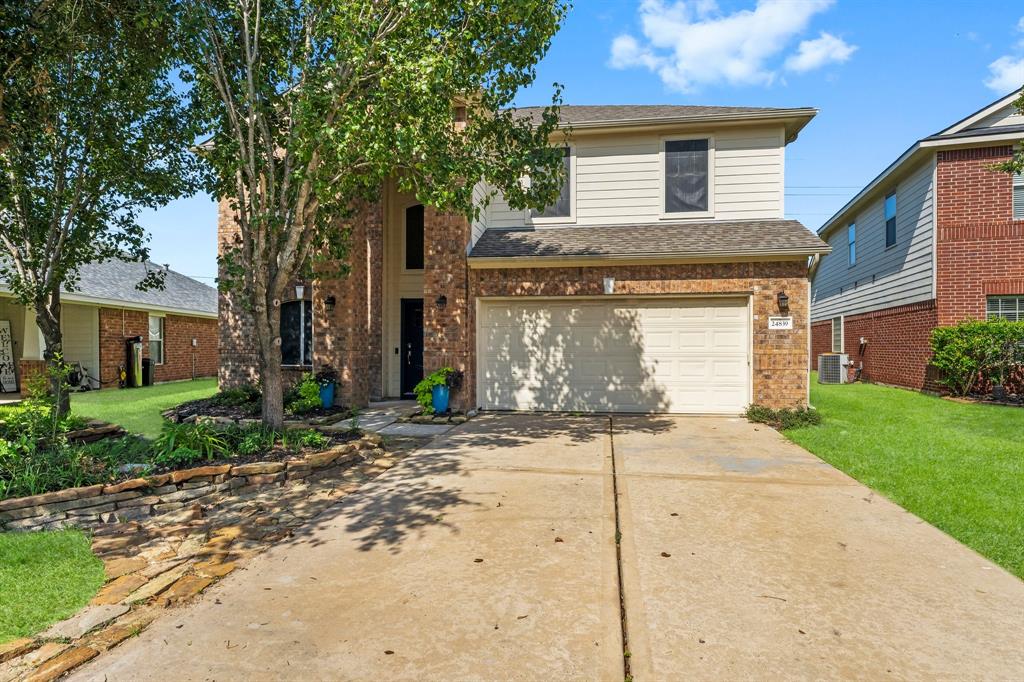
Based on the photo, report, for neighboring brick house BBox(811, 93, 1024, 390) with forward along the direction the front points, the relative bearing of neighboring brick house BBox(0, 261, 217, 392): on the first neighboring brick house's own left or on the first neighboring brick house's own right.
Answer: on the first neighboring brick house's own right

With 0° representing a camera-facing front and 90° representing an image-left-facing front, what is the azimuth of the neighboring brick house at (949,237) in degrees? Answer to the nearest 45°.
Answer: approximately 0°

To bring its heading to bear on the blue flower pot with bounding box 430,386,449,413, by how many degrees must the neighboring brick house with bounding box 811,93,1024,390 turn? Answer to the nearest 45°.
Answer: approximately 45° to its right

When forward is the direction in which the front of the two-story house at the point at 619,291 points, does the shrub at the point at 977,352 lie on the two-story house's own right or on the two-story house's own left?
on the two-story house's own left

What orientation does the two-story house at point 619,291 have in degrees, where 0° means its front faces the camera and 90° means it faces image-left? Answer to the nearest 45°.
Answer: approximately 0°

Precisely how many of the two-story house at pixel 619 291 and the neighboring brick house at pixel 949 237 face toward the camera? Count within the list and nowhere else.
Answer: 2

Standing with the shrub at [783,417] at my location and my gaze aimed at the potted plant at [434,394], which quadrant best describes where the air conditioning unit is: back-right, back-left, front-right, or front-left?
back-right

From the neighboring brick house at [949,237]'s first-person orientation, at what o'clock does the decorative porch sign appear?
The decorative porch sign is roughly at 2 o'clock from the neighboring brick house.
